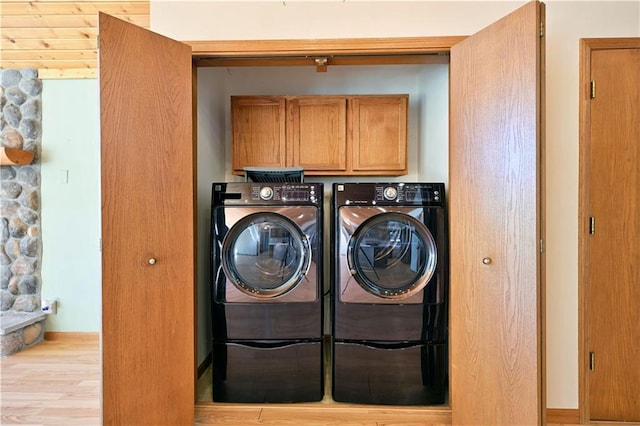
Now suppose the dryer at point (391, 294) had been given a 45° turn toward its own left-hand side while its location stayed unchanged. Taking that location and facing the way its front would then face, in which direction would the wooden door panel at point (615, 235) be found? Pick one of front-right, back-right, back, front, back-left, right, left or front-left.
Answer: front-left

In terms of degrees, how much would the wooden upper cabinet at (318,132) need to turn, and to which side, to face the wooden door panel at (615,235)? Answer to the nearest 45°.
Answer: approximately 45° to its left

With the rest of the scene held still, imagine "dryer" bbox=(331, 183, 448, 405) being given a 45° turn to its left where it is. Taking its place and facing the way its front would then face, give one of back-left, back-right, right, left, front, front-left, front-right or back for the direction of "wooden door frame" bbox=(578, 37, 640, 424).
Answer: front-left

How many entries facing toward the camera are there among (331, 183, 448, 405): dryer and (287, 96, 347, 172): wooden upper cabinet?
2

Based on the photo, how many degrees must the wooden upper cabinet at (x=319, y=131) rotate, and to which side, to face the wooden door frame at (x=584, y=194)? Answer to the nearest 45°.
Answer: approximately 45° to its left

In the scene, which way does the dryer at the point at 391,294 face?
toward the camera

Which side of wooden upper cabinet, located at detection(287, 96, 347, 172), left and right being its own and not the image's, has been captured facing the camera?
front

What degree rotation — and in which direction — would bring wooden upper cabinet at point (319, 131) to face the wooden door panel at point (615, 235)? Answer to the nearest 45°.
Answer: approximately 45° to its left

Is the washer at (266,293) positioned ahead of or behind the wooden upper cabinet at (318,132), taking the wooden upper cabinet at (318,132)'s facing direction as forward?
ahead

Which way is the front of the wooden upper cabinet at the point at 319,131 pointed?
toward the camera
